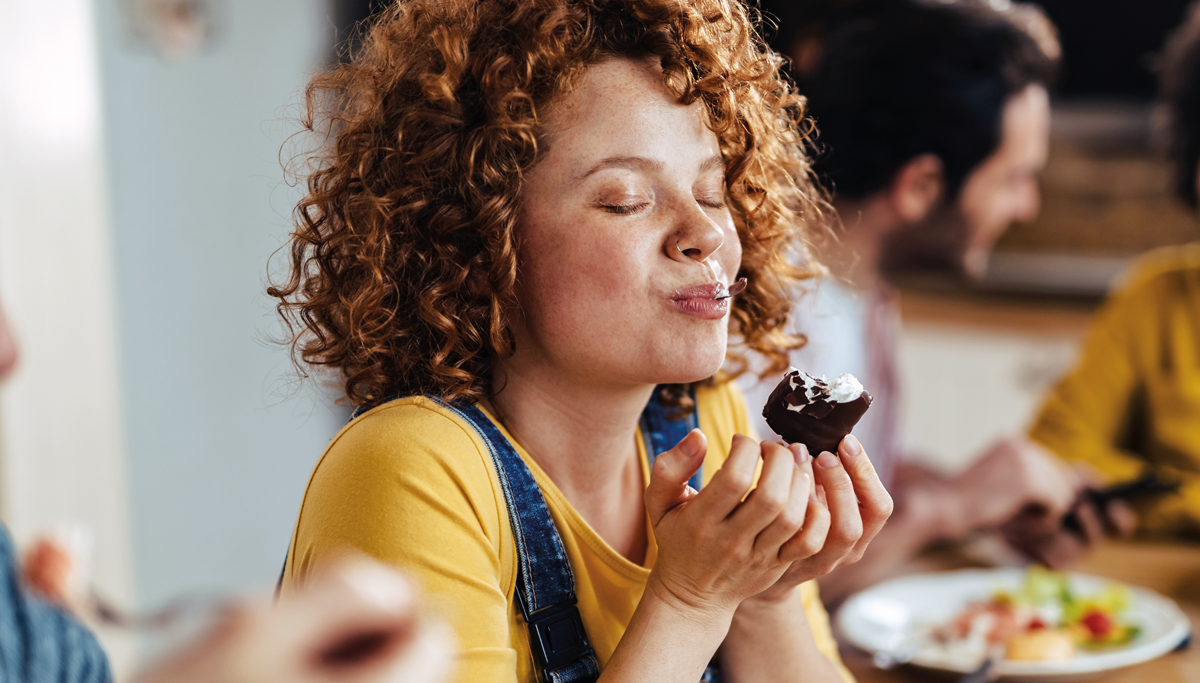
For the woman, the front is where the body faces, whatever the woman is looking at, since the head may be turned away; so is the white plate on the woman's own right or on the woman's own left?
on the woman's own left

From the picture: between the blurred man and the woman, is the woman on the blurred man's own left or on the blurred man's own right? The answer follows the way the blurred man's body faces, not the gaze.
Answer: on the blurred man's own right

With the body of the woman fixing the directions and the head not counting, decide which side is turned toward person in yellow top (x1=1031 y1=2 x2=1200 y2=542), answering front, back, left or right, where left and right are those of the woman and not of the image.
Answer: left

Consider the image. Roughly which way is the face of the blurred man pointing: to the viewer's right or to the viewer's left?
to the viewer's right

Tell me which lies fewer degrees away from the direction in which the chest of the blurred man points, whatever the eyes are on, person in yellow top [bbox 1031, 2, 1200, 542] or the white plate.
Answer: the person in yellow top

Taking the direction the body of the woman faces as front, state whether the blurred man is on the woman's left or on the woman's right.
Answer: on the woman's left

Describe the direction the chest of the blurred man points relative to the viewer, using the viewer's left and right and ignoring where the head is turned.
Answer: facing to the right of the viewer

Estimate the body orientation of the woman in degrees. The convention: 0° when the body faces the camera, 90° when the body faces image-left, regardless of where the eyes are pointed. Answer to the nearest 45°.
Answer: approximately 315°

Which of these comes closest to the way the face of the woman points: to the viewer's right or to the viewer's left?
to the viewer's right
